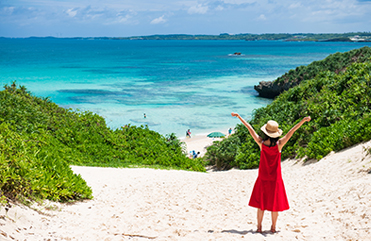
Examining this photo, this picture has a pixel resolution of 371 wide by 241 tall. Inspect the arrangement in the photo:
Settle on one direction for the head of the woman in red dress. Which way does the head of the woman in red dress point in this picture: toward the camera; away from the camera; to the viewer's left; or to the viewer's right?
away from the camera

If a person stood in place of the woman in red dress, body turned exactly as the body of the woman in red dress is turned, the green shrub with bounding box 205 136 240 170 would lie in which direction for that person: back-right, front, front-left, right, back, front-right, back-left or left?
front

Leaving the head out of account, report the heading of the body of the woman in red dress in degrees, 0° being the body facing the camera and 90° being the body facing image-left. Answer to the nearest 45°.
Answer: approximately 180°
